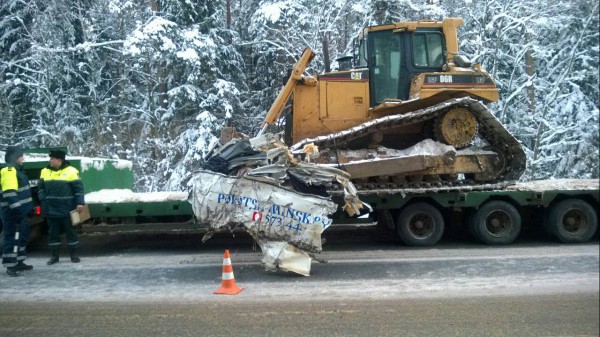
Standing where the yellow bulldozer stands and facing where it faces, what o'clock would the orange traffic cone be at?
The orange traffic cone is roughly at 10 o'clock from the yellow bulldozer.

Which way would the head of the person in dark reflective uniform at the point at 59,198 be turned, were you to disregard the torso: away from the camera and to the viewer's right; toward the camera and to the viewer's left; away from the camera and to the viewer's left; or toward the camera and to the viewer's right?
toward the camera and to the viewer's left

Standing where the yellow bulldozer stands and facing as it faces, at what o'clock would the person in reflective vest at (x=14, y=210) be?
The person in reflective vest is roughly at 11 o'clock from the yellow bulldozer.

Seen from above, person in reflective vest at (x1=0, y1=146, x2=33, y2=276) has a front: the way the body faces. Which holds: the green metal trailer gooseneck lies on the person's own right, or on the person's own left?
on the person's own left

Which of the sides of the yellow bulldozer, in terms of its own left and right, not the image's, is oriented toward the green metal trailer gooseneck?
front

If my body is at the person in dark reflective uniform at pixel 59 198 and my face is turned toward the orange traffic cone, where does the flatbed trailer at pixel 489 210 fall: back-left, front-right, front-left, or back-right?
front-left

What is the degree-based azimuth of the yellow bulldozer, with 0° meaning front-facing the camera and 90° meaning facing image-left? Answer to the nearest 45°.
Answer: approximately 90°

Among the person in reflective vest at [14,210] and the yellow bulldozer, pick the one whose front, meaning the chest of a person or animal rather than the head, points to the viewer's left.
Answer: the yellow bulldozer

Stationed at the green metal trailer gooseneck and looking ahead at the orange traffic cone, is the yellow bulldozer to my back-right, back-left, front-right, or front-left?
front-left

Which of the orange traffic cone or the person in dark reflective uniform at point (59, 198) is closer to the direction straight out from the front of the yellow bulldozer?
the person in dark reflective uniform

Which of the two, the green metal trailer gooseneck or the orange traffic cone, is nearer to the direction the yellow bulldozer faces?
the green metal trailer gooseneck
